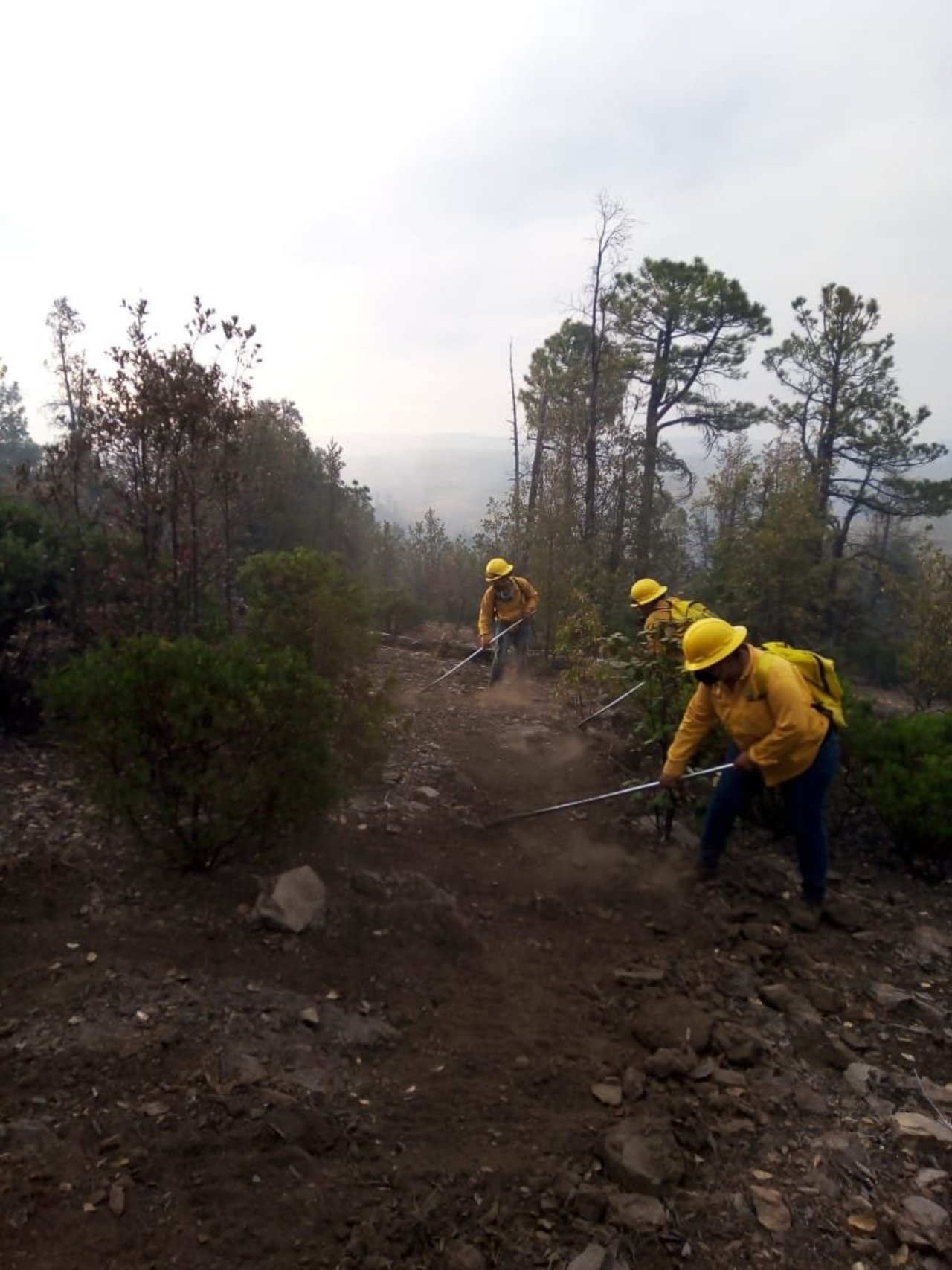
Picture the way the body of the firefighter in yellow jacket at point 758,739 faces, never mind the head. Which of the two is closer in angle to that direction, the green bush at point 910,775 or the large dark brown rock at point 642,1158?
the large dark brown rock

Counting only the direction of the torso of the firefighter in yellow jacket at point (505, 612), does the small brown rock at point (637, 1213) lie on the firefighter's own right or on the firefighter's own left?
on the firefighter's own left

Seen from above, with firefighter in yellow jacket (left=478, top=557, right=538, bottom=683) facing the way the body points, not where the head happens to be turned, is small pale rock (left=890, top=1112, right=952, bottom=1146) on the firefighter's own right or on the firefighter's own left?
on the firefighter's own left

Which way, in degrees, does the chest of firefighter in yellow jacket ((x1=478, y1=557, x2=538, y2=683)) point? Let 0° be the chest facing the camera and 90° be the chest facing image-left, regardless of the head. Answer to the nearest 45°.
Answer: approximately 45°

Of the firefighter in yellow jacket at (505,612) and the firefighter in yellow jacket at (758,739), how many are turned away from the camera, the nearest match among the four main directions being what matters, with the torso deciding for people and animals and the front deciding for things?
0

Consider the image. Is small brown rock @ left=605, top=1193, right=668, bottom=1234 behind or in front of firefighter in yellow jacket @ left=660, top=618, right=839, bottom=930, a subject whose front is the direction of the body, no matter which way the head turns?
in front

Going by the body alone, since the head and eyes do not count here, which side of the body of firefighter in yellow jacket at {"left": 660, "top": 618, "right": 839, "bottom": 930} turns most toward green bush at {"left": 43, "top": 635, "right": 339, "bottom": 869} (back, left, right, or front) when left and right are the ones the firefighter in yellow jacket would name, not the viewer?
front

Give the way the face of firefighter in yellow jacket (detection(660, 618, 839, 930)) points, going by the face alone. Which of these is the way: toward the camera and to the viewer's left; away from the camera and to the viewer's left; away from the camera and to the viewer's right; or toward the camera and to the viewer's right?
toward the camera and to the viewer's left

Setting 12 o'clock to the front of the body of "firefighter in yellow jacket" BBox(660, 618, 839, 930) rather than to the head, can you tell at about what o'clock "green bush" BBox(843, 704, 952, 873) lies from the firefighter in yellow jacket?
The green bush is roughly at 6 o'clock from the firefighter in yellow jacket.

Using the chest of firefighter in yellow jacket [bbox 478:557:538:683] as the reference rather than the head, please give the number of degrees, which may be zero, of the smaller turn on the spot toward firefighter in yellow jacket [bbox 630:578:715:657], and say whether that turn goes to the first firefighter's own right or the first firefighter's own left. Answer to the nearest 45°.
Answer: approximately 45° to the first firefighter's own left

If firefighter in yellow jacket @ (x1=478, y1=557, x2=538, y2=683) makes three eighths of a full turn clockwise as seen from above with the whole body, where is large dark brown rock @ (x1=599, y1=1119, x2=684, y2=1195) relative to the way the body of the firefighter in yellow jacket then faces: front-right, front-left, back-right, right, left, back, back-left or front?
back
